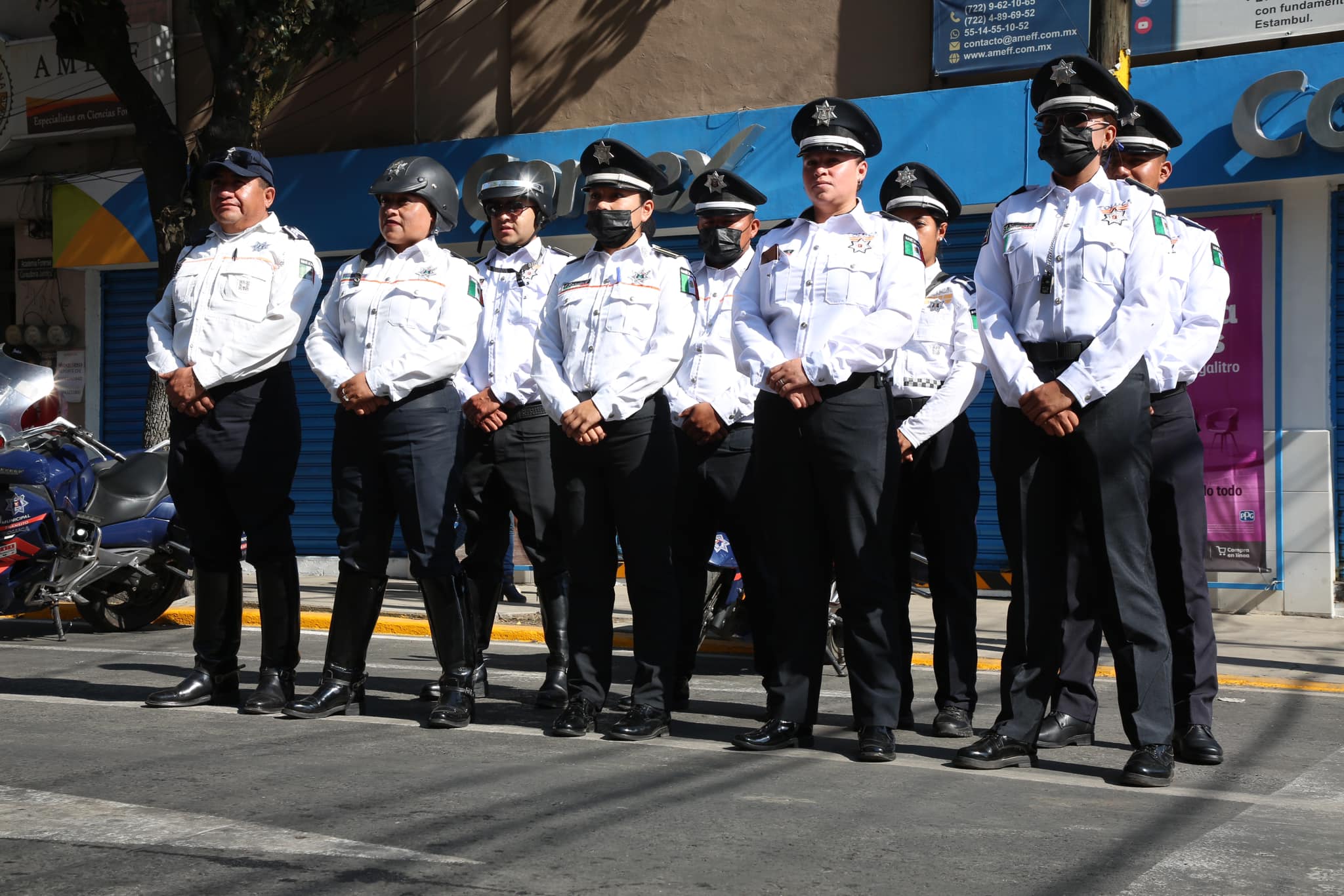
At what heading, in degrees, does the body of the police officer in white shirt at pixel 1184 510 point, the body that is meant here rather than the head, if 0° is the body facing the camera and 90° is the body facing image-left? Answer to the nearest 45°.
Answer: approximately 45°

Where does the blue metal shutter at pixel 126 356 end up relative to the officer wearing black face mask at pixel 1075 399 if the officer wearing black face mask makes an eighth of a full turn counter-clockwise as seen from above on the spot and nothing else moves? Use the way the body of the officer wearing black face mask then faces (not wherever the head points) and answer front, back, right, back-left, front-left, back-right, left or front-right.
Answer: back-right

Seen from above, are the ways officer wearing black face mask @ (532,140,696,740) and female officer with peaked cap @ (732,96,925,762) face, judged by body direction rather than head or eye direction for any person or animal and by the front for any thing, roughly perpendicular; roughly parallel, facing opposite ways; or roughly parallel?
roughly parallel

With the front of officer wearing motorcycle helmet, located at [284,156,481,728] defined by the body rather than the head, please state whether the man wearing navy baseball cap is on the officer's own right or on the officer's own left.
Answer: on the officer's own right

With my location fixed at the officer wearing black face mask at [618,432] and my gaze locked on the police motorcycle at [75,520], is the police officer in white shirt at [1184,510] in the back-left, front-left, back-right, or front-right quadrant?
back-right

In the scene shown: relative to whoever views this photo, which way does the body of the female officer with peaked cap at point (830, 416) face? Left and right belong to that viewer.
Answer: facing the viewer and to the left of the viewer

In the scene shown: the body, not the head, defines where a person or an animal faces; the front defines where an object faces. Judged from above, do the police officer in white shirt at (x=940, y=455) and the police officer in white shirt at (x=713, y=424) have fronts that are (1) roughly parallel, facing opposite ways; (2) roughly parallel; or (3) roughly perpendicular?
roughly parallel

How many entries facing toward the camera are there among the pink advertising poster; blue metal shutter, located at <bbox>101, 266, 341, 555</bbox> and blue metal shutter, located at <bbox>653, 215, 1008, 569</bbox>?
3

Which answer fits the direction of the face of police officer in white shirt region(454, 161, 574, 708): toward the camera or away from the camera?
toward the camera

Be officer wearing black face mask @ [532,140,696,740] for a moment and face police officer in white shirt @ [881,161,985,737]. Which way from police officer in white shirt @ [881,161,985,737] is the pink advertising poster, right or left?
left

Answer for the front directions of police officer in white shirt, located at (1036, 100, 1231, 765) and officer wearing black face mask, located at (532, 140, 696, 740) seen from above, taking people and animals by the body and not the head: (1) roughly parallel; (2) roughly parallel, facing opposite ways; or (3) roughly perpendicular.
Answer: roughly parallel

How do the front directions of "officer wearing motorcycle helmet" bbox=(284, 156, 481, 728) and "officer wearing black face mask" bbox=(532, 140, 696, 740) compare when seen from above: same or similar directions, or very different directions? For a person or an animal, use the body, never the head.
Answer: same or similar directions

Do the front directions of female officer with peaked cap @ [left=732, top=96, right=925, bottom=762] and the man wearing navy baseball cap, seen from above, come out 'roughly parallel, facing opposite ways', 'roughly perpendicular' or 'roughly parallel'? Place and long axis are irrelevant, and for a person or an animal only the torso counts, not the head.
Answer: roughly parallel

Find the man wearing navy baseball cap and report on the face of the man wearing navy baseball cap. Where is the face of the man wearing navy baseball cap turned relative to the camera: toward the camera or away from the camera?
toward the camera
